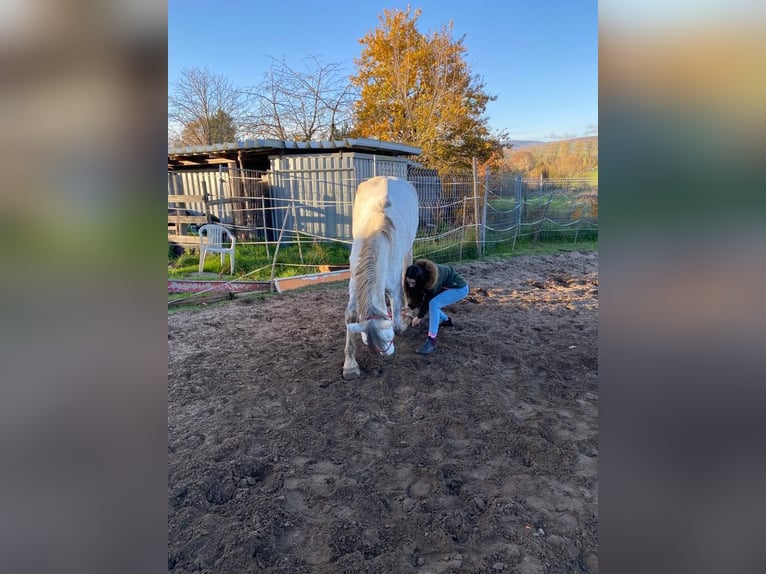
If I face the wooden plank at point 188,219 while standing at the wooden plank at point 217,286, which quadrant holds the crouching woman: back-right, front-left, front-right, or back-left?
back-right

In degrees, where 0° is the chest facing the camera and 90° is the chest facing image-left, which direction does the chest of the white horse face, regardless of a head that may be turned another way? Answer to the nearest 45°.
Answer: approximately 0°

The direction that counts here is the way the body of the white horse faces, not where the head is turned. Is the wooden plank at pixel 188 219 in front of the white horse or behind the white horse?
behind

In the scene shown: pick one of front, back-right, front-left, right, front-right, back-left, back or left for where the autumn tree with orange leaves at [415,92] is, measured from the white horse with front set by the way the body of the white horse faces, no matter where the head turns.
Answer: back

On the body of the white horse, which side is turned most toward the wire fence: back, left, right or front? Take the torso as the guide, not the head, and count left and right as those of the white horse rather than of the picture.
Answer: back

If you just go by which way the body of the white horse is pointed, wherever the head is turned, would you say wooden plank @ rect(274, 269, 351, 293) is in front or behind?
behind
